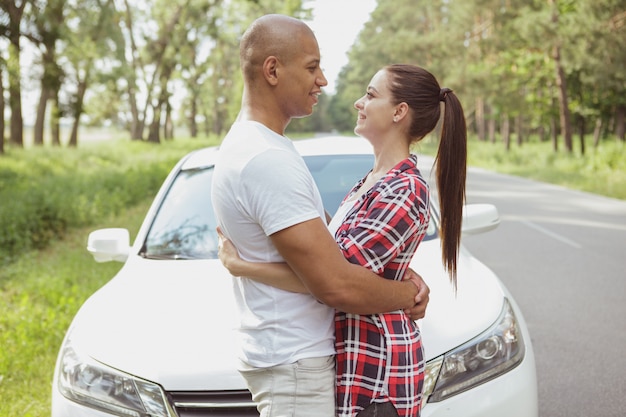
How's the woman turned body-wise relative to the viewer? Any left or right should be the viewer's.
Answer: facing to the left of the viewer

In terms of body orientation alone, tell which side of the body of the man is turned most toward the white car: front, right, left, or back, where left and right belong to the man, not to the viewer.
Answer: left

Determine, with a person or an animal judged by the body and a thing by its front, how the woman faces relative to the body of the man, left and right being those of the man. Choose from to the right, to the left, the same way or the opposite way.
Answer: the opposite way

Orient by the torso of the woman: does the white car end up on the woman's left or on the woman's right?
on the woman's right

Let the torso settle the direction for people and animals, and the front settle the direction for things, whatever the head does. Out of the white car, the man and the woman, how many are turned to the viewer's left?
1

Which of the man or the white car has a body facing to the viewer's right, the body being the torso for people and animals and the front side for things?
the man

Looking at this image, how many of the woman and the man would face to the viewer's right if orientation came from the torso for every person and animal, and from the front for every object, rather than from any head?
1

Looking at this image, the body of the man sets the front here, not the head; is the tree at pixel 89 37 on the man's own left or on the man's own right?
on the man's own left

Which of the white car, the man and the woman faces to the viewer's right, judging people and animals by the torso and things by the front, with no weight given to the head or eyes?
the man

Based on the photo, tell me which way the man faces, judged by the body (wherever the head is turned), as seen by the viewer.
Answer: to the viewer's right

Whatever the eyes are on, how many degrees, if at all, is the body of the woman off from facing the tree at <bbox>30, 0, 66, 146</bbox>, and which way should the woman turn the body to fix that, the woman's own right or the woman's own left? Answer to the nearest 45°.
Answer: approximately 45° to the woman's own right

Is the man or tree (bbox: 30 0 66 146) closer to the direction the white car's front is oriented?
the man

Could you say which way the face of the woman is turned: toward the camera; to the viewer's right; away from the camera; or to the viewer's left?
to the viewer's left

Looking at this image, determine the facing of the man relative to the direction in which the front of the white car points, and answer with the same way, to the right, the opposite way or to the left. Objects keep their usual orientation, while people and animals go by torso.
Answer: to the left

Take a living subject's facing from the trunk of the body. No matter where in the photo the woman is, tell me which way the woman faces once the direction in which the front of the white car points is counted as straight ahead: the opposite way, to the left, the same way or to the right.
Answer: to the right

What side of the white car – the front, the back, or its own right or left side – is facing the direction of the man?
front
